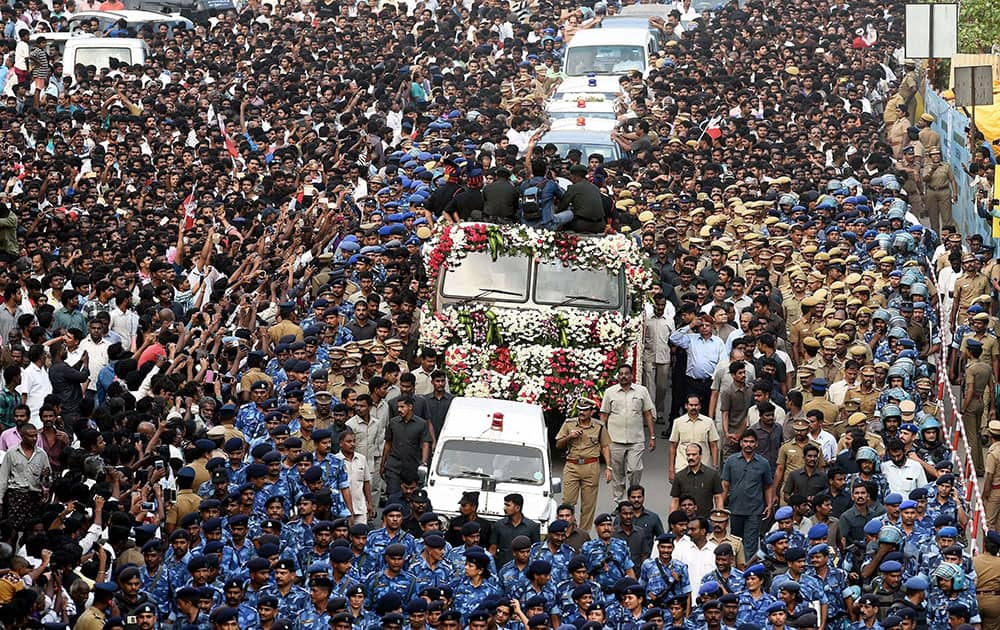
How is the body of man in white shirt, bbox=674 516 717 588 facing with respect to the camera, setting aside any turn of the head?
toward the camera

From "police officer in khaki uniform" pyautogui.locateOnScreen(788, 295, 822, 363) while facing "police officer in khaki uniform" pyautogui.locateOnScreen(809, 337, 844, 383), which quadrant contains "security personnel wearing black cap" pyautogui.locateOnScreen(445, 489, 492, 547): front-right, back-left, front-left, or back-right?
front-right

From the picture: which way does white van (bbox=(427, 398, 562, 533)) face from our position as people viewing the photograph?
facing the viewer

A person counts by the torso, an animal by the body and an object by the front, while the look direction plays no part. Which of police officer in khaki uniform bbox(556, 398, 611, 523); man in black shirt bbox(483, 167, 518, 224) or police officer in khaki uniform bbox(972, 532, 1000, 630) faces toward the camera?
police officer in khaki uniform bbox(556, 398, 611, 523)

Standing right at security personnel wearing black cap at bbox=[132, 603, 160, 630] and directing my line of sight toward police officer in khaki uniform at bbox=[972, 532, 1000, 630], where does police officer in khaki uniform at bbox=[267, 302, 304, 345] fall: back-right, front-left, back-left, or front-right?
front-left

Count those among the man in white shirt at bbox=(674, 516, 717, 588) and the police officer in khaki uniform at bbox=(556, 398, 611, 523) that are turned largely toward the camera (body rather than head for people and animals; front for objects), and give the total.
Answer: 2

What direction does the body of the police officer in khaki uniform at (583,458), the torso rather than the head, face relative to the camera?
toward the camera

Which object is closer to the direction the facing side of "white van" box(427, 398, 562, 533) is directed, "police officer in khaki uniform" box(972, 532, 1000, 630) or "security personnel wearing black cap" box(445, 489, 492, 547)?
the security personnel wearing black cap

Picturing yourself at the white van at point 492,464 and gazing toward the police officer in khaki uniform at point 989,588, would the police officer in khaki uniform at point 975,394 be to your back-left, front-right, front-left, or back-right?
front-left

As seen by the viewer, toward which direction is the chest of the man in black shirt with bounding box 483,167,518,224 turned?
away from the camera

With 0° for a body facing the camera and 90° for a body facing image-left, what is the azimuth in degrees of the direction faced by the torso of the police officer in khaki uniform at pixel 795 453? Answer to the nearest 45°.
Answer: approximately 0°

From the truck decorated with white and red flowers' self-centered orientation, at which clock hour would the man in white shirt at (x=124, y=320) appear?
The man in white shirt is roughly at 3 o'clock from the truck decorated with white and red flowers.
